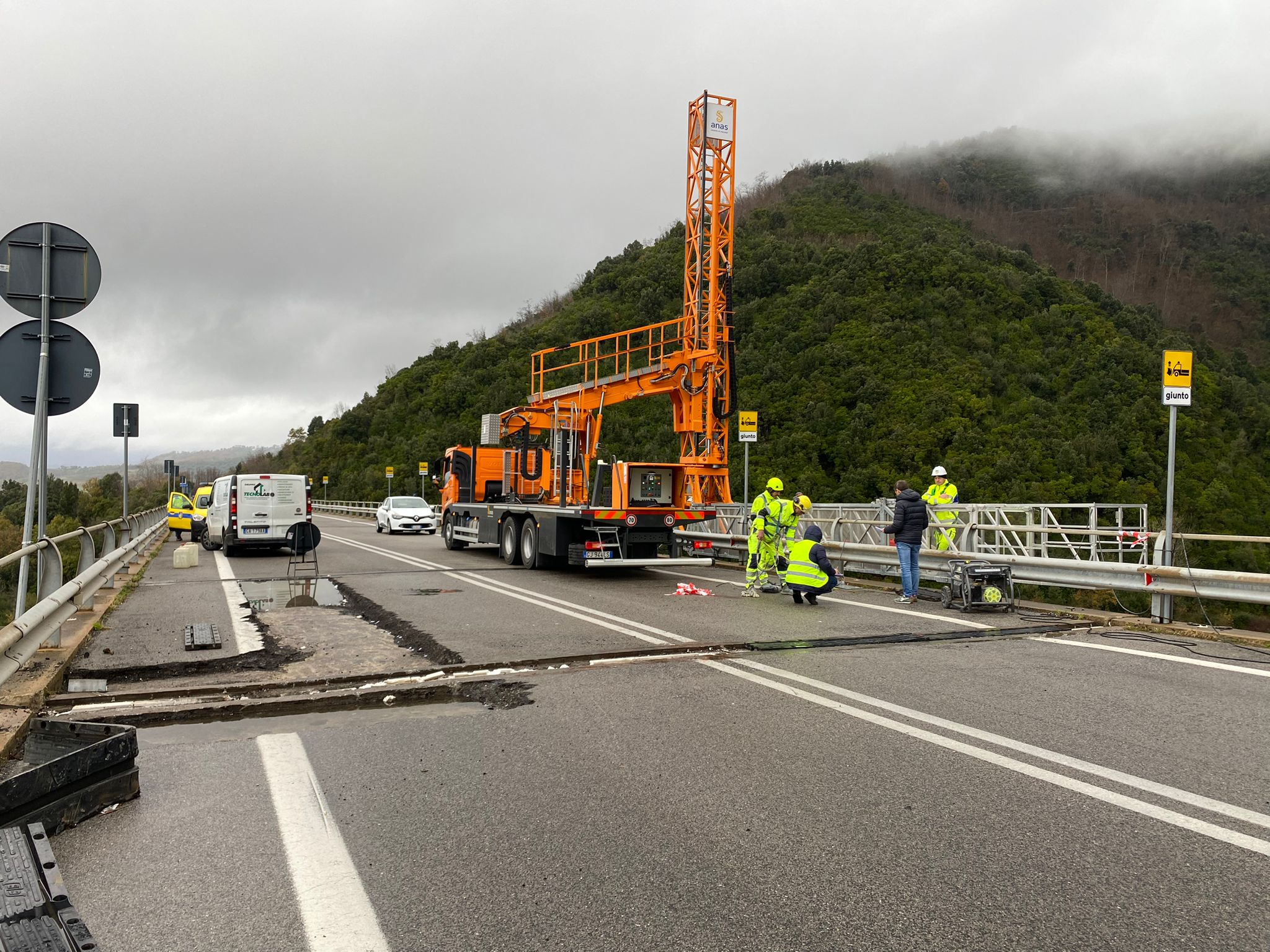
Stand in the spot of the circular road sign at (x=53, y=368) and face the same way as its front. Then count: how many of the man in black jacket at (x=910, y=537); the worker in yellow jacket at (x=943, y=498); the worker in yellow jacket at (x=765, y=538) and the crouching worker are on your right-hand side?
4

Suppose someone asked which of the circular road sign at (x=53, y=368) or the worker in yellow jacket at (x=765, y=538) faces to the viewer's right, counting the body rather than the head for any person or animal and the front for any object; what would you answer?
the worker in yellow jacket

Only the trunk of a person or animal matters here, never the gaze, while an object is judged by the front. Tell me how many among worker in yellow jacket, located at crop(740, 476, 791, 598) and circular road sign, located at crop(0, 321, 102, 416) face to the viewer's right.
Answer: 1

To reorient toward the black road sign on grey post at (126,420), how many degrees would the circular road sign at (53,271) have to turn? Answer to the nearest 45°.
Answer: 0° — it already faces it

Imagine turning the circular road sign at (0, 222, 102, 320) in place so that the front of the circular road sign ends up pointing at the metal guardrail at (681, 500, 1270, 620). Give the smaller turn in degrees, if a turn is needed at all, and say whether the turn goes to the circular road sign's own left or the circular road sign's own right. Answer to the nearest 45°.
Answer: approximately 90° to the circular road sign's own right

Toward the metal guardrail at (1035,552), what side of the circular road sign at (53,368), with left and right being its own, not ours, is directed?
right

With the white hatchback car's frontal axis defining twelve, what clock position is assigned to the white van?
The white van is roughly at 2 o'clock from the white hatchback car.

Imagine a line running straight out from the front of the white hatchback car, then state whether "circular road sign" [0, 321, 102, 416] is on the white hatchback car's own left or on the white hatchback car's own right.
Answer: on the white hatchback car's own right

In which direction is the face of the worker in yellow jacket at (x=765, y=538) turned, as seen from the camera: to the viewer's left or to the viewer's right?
to the viewer's right

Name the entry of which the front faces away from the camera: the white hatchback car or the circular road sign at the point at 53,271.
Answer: the circular road sign

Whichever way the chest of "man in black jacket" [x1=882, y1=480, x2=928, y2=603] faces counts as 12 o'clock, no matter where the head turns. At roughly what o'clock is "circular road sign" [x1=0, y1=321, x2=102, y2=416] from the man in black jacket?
The circular road sign is roughly at 9 o'clock from the man in black jacket.

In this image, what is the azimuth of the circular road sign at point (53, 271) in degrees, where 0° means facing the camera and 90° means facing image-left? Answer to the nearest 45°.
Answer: approximately 180°

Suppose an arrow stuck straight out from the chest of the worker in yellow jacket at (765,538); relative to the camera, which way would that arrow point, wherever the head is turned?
to the viewer's right

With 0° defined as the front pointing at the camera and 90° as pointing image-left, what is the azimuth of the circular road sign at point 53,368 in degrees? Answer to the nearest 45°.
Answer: approximately 180°
